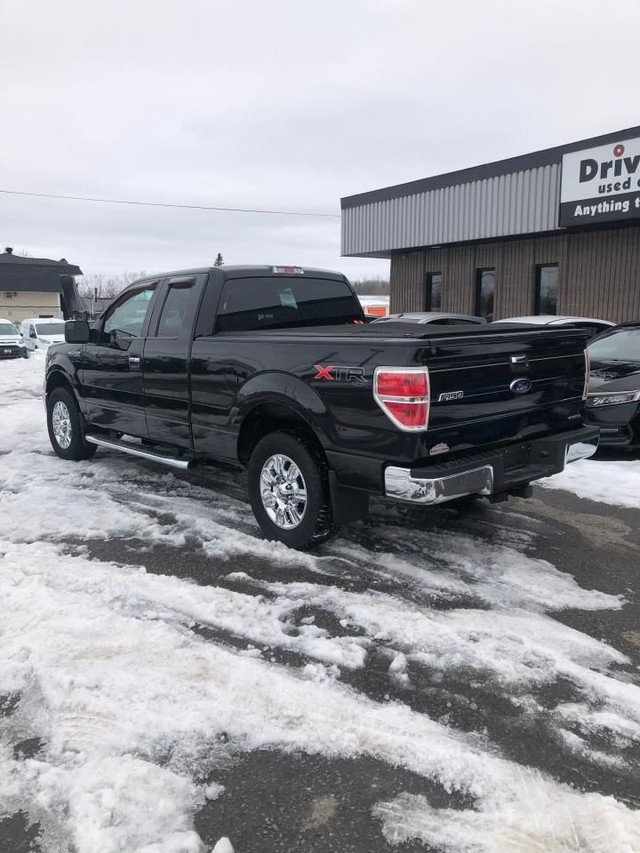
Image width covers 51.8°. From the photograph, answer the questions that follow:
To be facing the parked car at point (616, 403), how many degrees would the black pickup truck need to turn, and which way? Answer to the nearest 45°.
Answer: approximately 90° to its right

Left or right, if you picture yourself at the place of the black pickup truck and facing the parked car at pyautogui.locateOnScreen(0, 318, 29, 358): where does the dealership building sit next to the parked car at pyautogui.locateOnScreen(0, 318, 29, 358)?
right

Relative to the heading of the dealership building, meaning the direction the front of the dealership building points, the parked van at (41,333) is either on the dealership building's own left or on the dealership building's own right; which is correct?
on the dealership building's own right

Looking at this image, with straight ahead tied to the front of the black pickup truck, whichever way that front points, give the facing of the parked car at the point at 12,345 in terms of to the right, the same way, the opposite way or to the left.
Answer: the opposite way

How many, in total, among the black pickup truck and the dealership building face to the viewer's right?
0

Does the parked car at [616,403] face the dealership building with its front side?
no

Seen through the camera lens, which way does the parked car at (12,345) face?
facing the viewer and to the right of the viewer

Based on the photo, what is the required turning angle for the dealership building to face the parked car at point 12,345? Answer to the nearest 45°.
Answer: approximately 45° to its right

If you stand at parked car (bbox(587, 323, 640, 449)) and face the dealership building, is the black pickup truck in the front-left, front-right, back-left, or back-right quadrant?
back-left

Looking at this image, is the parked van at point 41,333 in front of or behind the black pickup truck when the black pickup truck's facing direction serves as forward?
in front

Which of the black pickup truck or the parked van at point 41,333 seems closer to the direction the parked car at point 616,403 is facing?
the black pickup truck

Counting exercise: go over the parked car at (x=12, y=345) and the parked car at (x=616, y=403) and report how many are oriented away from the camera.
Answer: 0

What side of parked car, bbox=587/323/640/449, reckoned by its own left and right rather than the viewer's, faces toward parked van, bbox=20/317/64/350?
right

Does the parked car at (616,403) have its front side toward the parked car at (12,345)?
no

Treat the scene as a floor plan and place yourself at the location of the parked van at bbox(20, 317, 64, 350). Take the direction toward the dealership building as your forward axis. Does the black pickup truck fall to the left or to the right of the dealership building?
right

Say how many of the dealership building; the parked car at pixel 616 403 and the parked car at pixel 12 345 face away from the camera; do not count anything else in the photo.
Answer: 0

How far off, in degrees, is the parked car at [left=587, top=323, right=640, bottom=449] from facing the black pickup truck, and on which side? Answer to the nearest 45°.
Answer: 0° — it already faces it

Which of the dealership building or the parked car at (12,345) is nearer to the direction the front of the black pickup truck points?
the parked car
